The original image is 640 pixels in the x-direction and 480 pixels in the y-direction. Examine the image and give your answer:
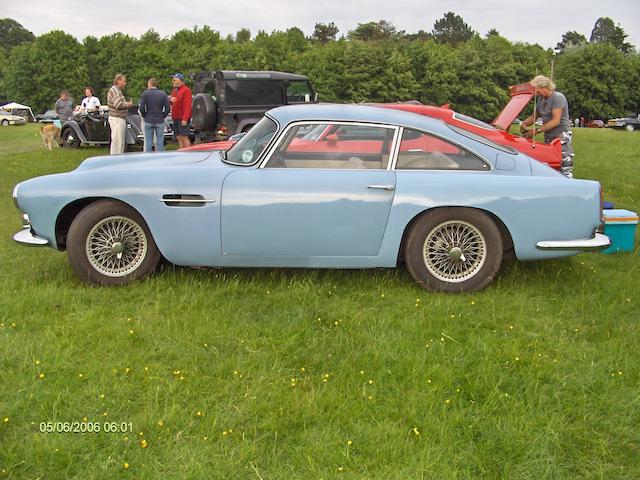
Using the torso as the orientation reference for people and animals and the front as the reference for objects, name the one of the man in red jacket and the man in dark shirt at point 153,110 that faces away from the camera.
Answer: the man in dark shirt

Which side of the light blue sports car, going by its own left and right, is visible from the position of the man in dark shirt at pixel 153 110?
right

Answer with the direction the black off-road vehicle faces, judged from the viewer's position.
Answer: facing away from the viewer and to the right of the viewer

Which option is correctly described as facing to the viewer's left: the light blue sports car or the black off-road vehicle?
the light blue sports car

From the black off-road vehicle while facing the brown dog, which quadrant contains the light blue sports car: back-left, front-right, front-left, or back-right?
back-left

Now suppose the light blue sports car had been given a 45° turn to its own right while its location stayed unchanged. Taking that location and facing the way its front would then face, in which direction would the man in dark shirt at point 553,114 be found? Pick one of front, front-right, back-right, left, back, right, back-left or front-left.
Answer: right

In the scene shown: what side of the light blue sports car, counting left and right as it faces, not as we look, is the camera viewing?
left

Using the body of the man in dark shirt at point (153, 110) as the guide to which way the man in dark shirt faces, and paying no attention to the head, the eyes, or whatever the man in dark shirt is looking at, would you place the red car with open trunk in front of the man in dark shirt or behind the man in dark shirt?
behind

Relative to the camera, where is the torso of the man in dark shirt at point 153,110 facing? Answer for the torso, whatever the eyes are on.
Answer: away from the camera

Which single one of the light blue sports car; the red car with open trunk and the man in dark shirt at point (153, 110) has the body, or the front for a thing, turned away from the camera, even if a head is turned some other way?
the man in dark shirt
